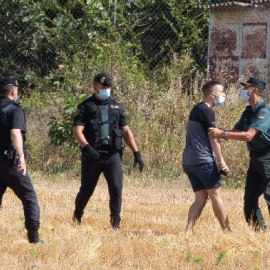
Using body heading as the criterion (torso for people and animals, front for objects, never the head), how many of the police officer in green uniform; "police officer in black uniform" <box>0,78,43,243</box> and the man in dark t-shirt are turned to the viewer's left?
1

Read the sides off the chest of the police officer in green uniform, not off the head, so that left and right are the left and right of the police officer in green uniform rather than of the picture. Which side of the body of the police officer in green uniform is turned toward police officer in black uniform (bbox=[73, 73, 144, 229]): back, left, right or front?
front

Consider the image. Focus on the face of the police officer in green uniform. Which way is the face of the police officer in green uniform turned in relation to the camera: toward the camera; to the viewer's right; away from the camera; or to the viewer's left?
to the viewer's left

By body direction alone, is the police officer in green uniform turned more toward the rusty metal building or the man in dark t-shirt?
the man in dark t-shirt

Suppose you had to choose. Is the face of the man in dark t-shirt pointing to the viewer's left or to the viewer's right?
to the viewer's right

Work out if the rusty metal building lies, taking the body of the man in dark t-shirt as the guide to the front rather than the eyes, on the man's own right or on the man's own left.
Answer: on the man's own left

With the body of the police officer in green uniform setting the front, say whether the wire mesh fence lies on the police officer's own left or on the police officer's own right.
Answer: on the police officer's own right

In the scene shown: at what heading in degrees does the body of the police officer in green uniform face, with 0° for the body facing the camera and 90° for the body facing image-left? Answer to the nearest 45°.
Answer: approximately 90°

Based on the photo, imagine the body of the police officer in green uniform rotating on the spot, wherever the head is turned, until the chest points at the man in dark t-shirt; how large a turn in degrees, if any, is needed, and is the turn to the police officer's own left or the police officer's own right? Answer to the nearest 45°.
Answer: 0° — they already face them
